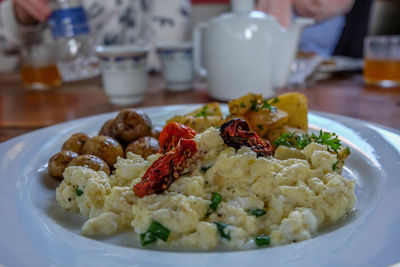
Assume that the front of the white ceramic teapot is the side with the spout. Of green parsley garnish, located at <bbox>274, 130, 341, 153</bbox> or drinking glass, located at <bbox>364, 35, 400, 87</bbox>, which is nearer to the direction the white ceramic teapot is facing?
the drinking glass

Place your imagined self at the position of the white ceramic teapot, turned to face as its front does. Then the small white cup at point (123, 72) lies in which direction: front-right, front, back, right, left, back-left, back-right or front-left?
back

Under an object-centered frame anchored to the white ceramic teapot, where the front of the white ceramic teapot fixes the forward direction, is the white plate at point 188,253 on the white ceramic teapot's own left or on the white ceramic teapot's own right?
on the white ceramic teapot's own right

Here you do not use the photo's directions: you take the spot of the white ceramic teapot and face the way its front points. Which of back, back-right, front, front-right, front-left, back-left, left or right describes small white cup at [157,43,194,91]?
back-left

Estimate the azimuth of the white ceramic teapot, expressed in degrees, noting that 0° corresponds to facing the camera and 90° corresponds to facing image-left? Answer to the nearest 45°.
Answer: approximately 270°

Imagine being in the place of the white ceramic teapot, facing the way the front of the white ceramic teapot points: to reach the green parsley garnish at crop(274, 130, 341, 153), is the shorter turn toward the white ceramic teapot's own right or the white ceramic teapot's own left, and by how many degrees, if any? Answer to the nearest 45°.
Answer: approximately 90° to the white ceramic teapot's own right

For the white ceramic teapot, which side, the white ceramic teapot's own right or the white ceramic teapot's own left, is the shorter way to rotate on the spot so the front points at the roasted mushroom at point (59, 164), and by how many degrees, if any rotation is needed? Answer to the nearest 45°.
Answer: approximately 135° to the white ceramic teapot's own right

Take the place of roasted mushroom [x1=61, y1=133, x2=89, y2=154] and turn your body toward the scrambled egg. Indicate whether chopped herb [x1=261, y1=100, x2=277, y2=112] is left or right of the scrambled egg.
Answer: left

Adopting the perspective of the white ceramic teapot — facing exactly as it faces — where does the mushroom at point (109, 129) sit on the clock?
The mushroom is roughly at 4 o'clock from the white ceramic teapot.

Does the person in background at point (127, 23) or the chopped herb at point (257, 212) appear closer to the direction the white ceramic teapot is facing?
the chopped herb
